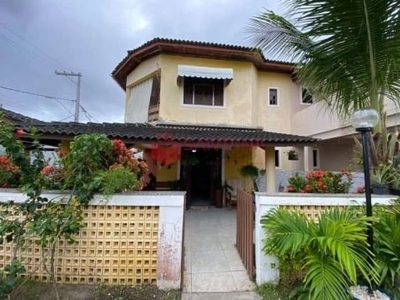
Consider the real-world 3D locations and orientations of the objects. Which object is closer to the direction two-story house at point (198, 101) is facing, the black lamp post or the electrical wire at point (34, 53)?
the black lamp post

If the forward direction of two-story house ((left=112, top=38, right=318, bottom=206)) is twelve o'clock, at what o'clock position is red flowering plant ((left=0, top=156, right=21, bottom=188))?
The red flowering plant is roughly at 1 o'clock from the two-story house.

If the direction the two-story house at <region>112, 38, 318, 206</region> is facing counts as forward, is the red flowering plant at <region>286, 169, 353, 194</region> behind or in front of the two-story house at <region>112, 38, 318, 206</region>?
in front

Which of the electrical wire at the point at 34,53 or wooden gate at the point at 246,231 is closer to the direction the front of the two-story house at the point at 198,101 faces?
the wooden gate

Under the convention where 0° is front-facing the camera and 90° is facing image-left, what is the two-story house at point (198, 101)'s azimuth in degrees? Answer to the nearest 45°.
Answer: approximately 0°

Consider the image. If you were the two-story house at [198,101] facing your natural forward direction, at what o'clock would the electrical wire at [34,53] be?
The electrical wire is roughly at 4 o'clock from the two-story house.

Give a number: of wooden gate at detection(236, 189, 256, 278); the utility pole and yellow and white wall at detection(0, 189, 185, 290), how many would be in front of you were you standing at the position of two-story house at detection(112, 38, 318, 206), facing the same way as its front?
2

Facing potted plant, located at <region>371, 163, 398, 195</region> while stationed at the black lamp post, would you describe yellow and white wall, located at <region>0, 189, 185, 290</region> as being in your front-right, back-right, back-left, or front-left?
back-left

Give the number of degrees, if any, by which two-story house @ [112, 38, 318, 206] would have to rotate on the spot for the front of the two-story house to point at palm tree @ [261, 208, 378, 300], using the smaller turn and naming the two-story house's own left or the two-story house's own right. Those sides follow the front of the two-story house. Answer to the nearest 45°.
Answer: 0° — it already faces it

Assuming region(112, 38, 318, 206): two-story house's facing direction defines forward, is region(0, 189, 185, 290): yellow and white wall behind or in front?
in front

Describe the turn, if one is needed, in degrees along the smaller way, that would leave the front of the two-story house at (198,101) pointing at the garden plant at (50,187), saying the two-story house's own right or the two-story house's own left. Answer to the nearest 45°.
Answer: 0° — it already faces it
